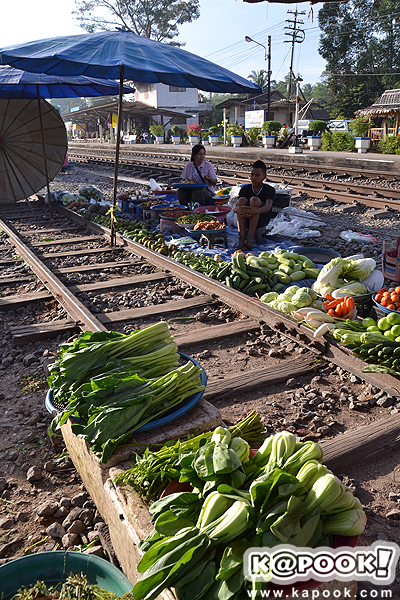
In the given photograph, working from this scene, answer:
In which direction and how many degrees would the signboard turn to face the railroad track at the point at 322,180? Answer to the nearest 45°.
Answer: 0° — it already faces it

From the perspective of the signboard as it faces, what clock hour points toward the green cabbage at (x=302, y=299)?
The green cabbage is roughly at 12 o'clock from the signboard.

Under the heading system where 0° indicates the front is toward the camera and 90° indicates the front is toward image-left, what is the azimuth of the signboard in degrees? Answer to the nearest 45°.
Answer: approximately 0°

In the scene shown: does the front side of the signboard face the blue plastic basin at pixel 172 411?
yes

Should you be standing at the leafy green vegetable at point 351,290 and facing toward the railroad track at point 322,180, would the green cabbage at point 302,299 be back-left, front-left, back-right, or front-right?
back-left

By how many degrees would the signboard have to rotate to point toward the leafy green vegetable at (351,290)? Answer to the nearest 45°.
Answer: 0° — it already faces it

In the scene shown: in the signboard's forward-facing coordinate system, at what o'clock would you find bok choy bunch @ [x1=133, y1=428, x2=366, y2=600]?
The bok choy bunch is roughly at 12 o'clock from the signboard.

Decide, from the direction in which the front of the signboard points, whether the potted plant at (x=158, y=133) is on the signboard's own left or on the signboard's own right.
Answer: on the signboard's own right

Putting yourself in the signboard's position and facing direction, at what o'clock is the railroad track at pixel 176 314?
The railroad track is roughly at 12 o'clock from the signboard.
